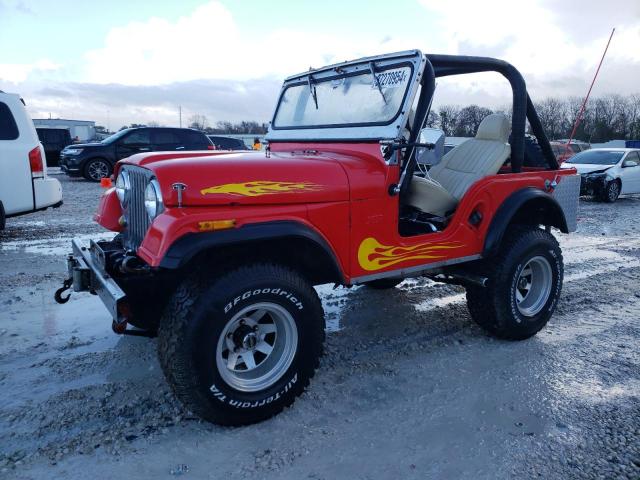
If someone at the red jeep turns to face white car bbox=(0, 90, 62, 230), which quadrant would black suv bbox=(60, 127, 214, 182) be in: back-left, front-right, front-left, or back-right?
front-right

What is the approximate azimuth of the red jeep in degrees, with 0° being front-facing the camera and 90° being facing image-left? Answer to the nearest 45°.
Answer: approximately 45°

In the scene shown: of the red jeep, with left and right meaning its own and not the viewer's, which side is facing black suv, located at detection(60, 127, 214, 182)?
right

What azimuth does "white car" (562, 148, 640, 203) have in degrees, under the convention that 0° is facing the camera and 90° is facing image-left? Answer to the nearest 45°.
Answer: approximately 45°

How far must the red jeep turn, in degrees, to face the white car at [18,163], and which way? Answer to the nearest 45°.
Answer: approximately 90° to its right

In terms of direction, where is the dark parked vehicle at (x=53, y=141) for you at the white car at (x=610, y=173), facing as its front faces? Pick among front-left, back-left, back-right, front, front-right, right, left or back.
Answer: front-right

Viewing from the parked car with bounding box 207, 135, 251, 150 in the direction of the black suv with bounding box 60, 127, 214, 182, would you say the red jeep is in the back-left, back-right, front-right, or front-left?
front-left

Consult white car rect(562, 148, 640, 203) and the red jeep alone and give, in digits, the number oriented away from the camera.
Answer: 0

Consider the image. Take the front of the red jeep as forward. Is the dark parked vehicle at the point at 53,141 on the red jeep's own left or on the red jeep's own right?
on the red jeep's own right

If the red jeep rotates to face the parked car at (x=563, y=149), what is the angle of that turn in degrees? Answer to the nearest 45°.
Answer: approximately 180°
